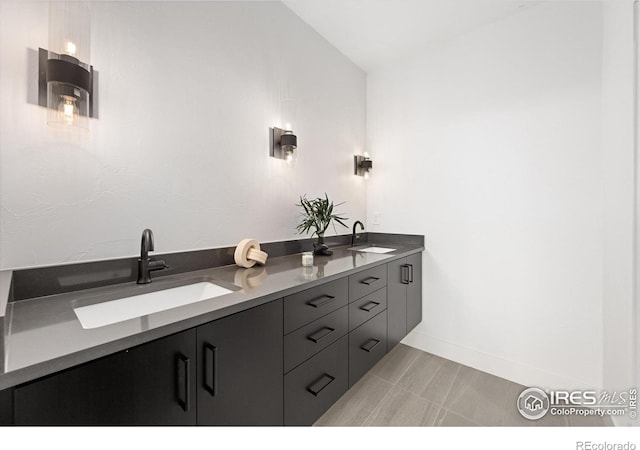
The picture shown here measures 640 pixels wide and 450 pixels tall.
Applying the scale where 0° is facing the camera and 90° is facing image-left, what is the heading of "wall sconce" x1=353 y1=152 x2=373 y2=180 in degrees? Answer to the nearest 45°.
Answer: approximately 315°

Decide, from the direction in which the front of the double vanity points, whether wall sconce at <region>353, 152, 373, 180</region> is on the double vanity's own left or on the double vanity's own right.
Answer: on the double vanity's own left

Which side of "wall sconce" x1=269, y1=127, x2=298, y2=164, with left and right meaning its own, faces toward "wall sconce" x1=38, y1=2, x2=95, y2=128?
right

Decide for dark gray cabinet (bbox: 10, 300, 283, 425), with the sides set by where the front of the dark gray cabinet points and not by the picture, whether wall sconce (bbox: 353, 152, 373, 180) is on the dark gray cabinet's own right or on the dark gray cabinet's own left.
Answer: on the dark gray cabinet's own left

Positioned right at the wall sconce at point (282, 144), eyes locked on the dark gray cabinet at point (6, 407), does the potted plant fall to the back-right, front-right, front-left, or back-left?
back-left

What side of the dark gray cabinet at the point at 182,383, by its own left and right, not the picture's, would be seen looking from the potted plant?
left

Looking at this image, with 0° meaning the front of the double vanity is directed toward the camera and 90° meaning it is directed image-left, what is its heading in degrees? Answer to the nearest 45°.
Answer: approximately 315°

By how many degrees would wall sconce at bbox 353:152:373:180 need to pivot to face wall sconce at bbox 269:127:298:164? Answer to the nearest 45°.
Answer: approximately 90° to its right
